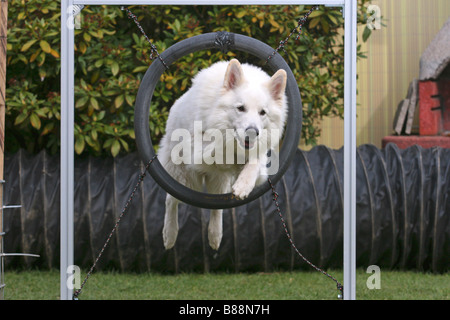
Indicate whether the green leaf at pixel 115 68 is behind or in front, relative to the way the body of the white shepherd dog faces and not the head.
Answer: behind

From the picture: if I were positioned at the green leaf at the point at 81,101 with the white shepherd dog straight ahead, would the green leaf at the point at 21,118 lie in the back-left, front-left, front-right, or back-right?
back-right

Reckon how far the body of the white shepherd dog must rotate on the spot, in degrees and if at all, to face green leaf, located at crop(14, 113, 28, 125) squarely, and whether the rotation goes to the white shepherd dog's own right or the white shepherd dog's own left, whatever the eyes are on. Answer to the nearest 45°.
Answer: approximately 180°

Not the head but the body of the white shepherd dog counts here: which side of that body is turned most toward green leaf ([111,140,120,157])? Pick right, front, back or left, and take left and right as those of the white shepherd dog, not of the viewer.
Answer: back

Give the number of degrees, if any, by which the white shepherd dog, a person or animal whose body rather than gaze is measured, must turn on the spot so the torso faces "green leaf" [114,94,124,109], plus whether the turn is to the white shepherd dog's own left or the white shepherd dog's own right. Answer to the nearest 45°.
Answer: approximately 180°

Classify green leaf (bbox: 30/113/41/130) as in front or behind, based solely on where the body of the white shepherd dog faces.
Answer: behind

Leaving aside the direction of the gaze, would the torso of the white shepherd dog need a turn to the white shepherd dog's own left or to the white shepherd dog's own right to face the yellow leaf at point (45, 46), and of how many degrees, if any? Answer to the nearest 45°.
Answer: approximately 180°

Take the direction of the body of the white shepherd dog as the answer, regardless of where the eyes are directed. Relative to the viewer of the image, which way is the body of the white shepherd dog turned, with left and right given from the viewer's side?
facing the viewer and to the right of the viewer
